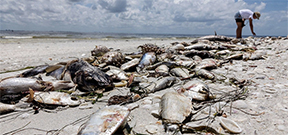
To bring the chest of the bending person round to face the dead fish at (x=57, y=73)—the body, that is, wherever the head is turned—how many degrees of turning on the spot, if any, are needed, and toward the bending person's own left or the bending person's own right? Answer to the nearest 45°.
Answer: approximately 90° to the bending person's own right
